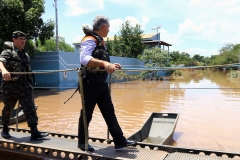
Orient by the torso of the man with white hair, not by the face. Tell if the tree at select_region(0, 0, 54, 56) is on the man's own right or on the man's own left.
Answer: on the man's own left

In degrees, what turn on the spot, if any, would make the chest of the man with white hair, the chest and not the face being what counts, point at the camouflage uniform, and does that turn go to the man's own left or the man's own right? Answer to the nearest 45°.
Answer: approximately 135° to the man's own left

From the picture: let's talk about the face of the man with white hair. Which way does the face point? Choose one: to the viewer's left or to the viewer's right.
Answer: to the viewer's right

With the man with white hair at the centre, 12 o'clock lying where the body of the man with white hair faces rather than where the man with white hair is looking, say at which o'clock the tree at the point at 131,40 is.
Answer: The tree is roughly at 9 o'clock from the man with white hair.

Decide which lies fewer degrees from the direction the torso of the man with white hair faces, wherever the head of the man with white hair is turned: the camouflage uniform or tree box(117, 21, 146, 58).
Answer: the tree

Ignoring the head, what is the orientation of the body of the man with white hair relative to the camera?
to the viewer's right
